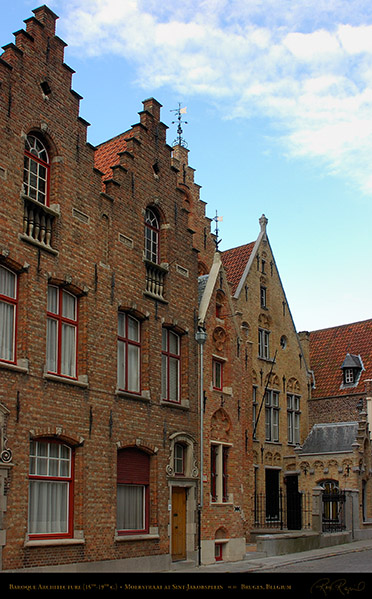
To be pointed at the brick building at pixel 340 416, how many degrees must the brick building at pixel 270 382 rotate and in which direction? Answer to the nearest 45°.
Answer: approximately 90° to its left

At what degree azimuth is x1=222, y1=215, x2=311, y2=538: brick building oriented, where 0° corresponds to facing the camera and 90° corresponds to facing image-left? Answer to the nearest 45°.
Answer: approximately 315°

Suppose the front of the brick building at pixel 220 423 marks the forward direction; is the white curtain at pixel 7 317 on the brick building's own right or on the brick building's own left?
on the brick building's own right

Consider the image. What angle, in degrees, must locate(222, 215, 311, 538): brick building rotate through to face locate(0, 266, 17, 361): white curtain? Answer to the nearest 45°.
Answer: approximately 45° to its right

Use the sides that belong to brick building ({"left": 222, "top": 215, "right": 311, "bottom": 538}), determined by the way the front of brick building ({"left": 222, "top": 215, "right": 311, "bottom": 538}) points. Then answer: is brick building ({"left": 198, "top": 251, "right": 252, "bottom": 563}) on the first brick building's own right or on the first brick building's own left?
on the first brick building's own right

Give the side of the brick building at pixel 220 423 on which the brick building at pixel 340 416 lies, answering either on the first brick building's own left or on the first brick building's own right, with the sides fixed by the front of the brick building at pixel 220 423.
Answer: on the first brick building's own left

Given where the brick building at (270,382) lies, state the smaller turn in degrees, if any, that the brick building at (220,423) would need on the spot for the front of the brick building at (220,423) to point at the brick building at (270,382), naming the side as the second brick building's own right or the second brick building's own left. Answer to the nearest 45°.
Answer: approximately 135° to the second brick building's own left

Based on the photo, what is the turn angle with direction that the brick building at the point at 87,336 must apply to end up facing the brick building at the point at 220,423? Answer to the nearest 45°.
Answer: approximately 90° to its left
